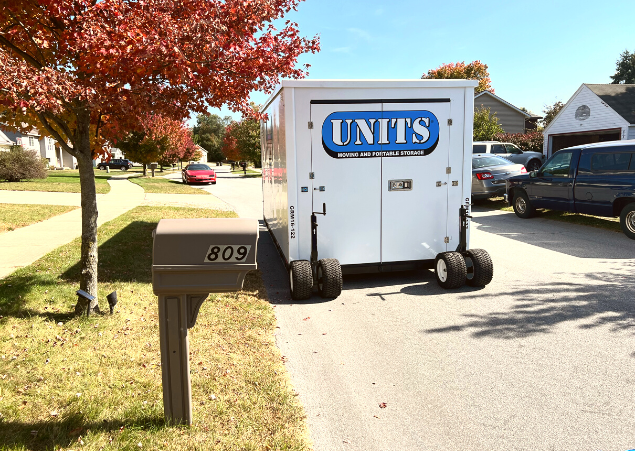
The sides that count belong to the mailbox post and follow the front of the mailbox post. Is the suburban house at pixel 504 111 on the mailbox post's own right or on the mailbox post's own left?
on the mailbox post's own left

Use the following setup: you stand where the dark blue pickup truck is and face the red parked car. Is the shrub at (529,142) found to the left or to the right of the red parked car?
right

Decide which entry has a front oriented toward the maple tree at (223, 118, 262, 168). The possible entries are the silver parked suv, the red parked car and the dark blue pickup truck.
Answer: the dark blue pickup truck

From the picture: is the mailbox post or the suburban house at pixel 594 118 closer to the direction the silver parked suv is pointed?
the suburban house

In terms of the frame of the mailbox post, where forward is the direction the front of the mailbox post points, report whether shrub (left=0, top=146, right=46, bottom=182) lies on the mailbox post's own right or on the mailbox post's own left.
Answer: on the mailbox post's own left

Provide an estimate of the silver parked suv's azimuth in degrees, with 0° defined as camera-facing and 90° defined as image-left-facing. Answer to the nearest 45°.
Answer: approximately 270°

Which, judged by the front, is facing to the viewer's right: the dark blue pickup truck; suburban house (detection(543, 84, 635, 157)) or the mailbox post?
the mailbox post

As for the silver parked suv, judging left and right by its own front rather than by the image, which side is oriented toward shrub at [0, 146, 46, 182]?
back

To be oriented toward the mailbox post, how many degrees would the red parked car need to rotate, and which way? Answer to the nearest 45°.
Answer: approximately 45° to its right

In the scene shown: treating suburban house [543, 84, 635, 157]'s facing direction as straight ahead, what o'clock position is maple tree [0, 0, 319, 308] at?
The maple tree is roughly at 11 o'clock from the suburban house.
